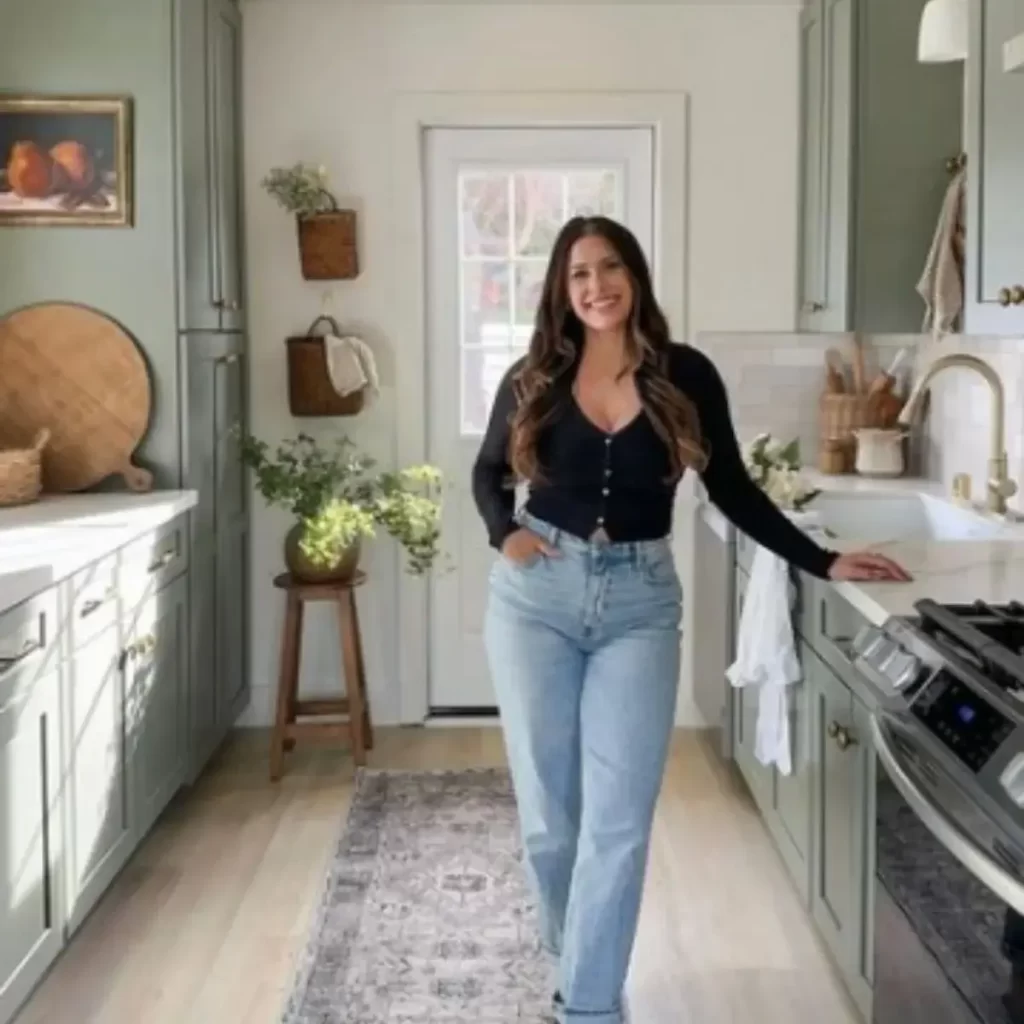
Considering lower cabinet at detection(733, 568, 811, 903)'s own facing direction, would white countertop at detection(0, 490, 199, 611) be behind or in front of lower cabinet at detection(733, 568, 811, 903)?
in front

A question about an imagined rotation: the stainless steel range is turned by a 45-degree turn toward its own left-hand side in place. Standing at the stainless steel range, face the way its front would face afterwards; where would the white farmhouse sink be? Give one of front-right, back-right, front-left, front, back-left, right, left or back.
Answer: back

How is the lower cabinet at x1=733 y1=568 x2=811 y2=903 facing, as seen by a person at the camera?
facing to the left of the viewer

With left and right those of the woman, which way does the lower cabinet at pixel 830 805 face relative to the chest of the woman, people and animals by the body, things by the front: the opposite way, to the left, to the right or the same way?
to the right

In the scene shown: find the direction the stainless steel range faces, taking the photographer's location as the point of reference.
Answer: facing the viewer and to the left of the viewer

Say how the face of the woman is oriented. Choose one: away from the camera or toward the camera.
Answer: toward the camera

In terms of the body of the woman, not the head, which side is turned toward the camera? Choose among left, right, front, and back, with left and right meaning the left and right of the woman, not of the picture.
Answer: front

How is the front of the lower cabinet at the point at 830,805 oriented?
to the viewer's left

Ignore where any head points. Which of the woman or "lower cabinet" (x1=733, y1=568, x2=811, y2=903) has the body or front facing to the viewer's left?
the lower cabinet

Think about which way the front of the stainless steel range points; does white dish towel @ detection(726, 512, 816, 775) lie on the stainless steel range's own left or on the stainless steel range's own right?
on the stainless steel range's own right

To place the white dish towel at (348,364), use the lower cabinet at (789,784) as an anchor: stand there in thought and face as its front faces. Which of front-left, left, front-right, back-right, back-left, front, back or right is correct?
front-right

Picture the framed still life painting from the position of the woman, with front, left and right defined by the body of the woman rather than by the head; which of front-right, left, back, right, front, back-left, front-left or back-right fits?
back-right

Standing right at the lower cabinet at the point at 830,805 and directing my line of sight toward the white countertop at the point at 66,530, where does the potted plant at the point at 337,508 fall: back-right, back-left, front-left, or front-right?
front-right
